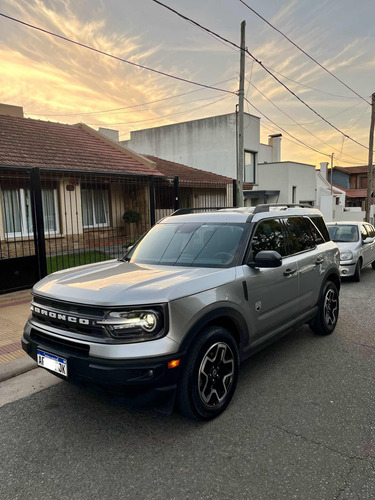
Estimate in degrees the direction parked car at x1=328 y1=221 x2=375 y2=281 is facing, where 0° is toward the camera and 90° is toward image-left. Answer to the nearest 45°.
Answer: approximately 45°

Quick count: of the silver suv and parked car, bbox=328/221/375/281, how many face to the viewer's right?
0

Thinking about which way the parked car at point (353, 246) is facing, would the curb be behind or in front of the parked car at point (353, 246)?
in front

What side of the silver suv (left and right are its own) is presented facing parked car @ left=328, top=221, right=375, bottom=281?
back

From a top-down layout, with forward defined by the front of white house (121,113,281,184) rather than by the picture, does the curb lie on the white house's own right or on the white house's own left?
on the white house's own right

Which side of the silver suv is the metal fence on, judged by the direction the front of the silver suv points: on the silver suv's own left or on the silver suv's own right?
on the silver suv's own right

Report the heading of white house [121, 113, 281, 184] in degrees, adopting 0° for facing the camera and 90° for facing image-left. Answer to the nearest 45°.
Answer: approximately 315°

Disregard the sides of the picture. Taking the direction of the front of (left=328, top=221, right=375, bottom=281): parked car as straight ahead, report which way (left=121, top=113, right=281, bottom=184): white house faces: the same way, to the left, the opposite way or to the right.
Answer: to the left

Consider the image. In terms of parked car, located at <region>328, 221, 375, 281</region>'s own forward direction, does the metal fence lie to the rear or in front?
in front

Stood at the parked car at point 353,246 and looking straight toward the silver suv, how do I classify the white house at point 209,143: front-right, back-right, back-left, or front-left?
back-right

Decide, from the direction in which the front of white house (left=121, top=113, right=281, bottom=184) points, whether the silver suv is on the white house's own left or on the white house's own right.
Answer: on the white house's own right

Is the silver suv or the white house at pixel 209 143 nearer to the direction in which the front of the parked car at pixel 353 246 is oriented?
the silver suv

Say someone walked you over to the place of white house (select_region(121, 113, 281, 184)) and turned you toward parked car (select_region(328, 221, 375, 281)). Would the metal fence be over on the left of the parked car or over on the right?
right

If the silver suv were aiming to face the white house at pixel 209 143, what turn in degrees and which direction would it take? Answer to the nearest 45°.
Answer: approximately 135° to its right

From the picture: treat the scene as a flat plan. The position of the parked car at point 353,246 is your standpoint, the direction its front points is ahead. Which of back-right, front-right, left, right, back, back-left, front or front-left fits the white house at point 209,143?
right
